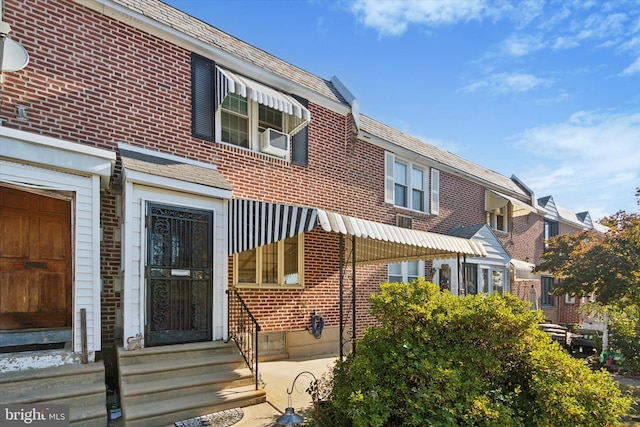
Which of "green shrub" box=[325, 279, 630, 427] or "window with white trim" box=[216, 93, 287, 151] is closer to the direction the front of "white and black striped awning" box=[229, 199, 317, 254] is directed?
the green shrub

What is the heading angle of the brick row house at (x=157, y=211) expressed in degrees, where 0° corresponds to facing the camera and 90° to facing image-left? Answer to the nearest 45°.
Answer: approximately 315°

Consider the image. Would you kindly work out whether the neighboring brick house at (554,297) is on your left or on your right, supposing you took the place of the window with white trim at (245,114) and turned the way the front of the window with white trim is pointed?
on your left

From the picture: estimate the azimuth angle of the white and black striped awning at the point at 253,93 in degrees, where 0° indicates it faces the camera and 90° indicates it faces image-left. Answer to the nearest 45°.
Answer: approximately 315°
